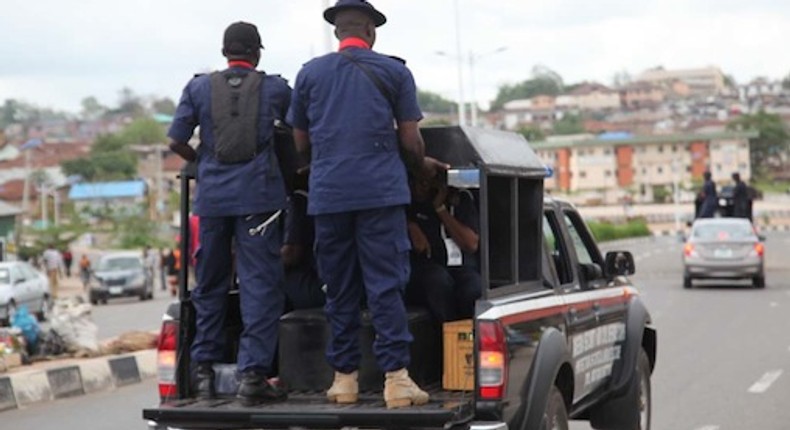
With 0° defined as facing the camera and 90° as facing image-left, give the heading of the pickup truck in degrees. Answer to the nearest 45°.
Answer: approximately 225°

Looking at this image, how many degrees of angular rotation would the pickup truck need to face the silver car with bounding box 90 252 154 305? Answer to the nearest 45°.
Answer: approximately 45° to its left

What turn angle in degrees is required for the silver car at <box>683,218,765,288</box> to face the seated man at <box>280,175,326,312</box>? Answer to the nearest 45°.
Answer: approximately 180°

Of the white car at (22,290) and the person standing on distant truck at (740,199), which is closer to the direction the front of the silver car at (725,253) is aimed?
the person standing on distant truck

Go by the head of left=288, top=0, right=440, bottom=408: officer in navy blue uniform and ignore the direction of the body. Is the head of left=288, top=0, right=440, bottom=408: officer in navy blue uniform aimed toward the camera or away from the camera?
away from the camera

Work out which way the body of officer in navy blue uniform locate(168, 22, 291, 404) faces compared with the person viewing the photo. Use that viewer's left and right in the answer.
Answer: facing away from the viewer

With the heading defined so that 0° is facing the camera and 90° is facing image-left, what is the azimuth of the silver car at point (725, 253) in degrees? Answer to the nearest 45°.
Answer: approximately 180°

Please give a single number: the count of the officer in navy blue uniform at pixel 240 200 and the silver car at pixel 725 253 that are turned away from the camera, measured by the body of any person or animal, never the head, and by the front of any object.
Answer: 2

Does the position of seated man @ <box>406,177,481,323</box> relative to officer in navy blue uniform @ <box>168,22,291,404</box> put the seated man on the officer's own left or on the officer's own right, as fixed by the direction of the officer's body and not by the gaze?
on the officer's own right

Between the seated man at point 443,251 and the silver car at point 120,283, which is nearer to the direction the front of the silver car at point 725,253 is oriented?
the silver car

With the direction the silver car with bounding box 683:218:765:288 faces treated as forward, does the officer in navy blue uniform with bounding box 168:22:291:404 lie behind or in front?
behind

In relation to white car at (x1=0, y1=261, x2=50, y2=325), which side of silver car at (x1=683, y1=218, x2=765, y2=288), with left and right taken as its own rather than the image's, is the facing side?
left
